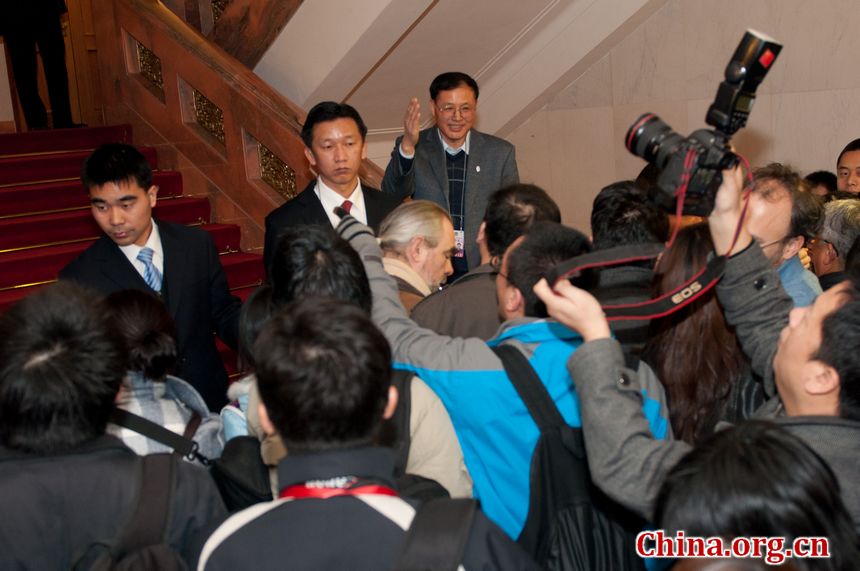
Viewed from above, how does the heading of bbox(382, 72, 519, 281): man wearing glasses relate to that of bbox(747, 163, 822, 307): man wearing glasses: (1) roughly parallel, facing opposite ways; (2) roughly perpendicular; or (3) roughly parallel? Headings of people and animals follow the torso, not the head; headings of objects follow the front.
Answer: roughly perpendicular

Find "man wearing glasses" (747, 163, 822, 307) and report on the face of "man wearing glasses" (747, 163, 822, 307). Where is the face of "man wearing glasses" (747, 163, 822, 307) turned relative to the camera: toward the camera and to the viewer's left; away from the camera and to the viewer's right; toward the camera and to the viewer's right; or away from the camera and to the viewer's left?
toward the camera and to the viewer's left

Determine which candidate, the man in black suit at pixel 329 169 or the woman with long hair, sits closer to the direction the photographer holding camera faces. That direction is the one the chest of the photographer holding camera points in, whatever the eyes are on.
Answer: the man in black suit

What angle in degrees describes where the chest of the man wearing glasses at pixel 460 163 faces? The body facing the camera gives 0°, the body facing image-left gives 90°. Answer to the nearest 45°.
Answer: approximately 0°

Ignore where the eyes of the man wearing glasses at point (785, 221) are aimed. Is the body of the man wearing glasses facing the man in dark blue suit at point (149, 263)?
yes

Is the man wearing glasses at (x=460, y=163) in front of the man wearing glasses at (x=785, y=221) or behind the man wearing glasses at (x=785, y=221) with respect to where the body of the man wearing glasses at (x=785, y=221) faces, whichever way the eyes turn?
in front

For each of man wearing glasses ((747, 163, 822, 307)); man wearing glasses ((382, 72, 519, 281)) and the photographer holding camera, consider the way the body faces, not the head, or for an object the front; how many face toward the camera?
1

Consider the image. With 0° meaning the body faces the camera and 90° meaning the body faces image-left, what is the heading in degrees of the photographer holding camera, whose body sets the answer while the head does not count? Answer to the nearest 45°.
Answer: approximately 135°

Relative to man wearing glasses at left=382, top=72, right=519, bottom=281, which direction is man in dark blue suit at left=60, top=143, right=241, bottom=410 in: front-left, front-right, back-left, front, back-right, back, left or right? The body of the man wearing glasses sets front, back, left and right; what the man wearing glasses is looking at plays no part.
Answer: front-right

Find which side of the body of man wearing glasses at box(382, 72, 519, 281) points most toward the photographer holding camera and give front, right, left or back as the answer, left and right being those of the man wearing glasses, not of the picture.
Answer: front

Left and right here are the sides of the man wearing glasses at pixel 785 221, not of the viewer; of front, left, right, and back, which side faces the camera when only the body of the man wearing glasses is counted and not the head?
left

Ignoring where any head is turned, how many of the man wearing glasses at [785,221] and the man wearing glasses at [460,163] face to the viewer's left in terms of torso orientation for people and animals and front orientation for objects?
1
